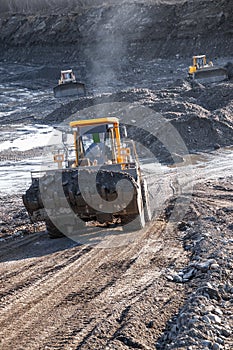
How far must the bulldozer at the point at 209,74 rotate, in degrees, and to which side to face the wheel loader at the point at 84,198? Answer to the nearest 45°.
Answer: approximately 45° to its right

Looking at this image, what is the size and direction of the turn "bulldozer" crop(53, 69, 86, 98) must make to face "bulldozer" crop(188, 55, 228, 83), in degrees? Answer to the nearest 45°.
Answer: approximately 45° to its left

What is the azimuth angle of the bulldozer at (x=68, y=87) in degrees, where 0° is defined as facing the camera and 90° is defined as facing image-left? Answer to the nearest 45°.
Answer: approximately 0°

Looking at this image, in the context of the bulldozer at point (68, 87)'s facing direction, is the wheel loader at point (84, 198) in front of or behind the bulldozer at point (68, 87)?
in front
